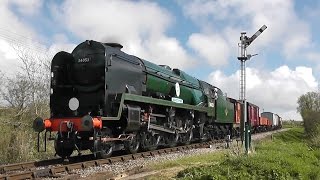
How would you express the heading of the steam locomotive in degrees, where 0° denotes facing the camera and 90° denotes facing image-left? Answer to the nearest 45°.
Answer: approximately 45°
